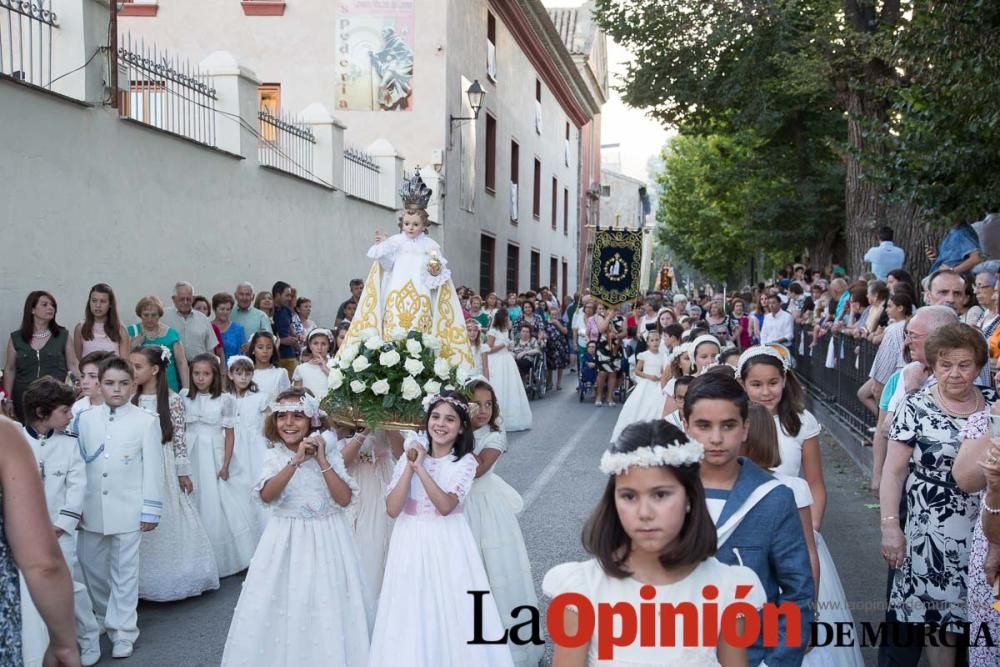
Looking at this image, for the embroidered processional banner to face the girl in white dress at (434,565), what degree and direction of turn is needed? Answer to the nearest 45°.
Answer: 0° — it already faces them

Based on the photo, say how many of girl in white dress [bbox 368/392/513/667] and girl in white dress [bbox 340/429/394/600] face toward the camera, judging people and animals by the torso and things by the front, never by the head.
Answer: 2

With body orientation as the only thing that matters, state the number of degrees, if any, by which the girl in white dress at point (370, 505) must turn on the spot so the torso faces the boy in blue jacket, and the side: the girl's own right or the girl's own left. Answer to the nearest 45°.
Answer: approximately 45° to the girl's own left

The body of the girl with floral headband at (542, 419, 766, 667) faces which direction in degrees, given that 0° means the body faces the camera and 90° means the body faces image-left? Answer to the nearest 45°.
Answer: approximately 0°

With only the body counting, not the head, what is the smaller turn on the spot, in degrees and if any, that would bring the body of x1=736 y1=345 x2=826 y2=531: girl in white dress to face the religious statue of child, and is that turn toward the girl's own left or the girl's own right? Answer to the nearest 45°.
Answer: approximately 90° to the girl's own right

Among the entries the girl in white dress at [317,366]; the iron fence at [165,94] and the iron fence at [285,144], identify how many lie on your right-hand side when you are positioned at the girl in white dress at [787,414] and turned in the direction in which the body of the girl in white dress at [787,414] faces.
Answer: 3

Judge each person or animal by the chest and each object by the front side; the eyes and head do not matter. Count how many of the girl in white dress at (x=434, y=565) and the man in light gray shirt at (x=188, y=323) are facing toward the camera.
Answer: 2

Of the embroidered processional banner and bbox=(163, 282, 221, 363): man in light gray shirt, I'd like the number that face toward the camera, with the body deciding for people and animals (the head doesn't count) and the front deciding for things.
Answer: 2

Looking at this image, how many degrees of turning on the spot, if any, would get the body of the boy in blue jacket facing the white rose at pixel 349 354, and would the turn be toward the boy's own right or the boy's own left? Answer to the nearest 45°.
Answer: approximately 90° to the boy's own right
